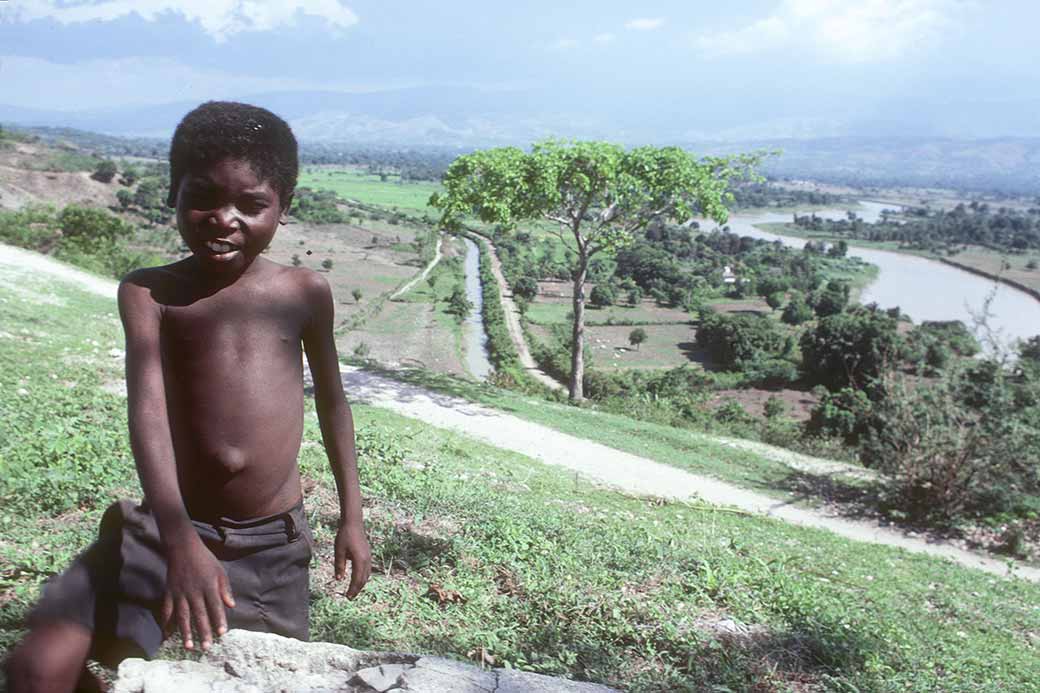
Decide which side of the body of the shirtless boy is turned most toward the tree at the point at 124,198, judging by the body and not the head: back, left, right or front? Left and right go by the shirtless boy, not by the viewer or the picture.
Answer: back

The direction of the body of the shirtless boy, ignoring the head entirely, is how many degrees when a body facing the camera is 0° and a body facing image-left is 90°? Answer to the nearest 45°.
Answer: approximately 0°

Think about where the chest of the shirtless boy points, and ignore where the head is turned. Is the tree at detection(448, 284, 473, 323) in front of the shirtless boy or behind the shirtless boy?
behind

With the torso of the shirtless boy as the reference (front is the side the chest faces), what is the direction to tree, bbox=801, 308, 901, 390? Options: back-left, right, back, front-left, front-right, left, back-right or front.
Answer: back-left

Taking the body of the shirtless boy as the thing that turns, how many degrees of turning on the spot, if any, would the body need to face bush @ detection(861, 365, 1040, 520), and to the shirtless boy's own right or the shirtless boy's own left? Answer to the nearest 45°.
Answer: approximately 135° to the shirtless boy's own left

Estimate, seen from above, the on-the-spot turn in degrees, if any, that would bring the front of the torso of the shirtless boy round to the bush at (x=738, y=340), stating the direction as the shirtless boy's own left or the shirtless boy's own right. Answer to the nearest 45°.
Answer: approximately 135° to the shirtless boy's own left
